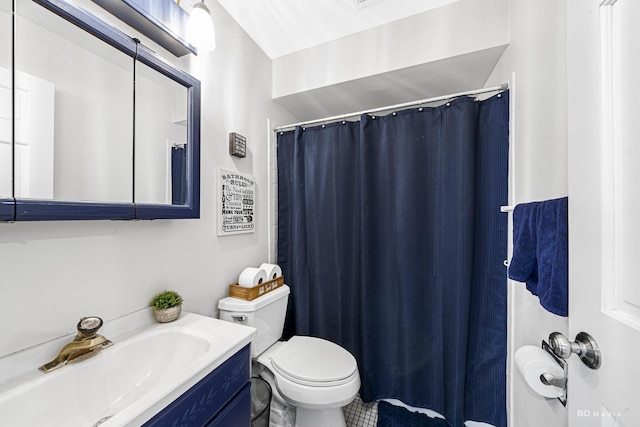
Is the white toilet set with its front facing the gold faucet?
no

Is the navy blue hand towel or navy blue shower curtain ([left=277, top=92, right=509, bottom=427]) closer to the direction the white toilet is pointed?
the navy blue hand towel

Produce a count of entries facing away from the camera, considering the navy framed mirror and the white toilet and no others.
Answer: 0

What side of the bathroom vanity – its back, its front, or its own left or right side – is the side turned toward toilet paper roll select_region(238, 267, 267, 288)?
left

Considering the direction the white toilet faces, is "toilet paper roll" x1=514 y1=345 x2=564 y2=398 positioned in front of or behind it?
in front

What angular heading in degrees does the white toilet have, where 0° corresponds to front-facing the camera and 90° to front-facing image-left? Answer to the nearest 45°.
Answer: approximately 315°

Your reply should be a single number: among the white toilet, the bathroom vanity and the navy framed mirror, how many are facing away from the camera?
0

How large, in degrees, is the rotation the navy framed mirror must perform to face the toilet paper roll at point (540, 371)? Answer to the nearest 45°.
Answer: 0° — it already faces it

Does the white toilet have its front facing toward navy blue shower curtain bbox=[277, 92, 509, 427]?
no

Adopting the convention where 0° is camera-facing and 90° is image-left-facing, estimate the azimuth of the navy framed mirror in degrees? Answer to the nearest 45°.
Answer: approximately 315°

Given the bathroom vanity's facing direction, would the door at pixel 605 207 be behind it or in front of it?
in front

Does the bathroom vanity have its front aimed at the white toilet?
no

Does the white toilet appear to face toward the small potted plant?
no

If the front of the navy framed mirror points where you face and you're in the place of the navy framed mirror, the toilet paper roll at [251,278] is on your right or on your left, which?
on your left

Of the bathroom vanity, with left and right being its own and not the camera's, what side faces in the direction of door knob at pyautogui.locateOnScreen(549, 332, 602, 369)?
front

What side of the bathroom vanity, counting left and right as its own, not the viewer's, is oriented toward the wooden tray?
left

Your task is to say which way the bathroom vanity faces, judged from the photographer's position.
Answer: facing the viewer and to the right of the viewer

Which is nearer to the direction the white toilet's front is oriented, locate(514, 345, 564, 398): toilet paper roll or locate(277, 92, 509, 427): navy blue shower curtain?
the toilet paper roll
